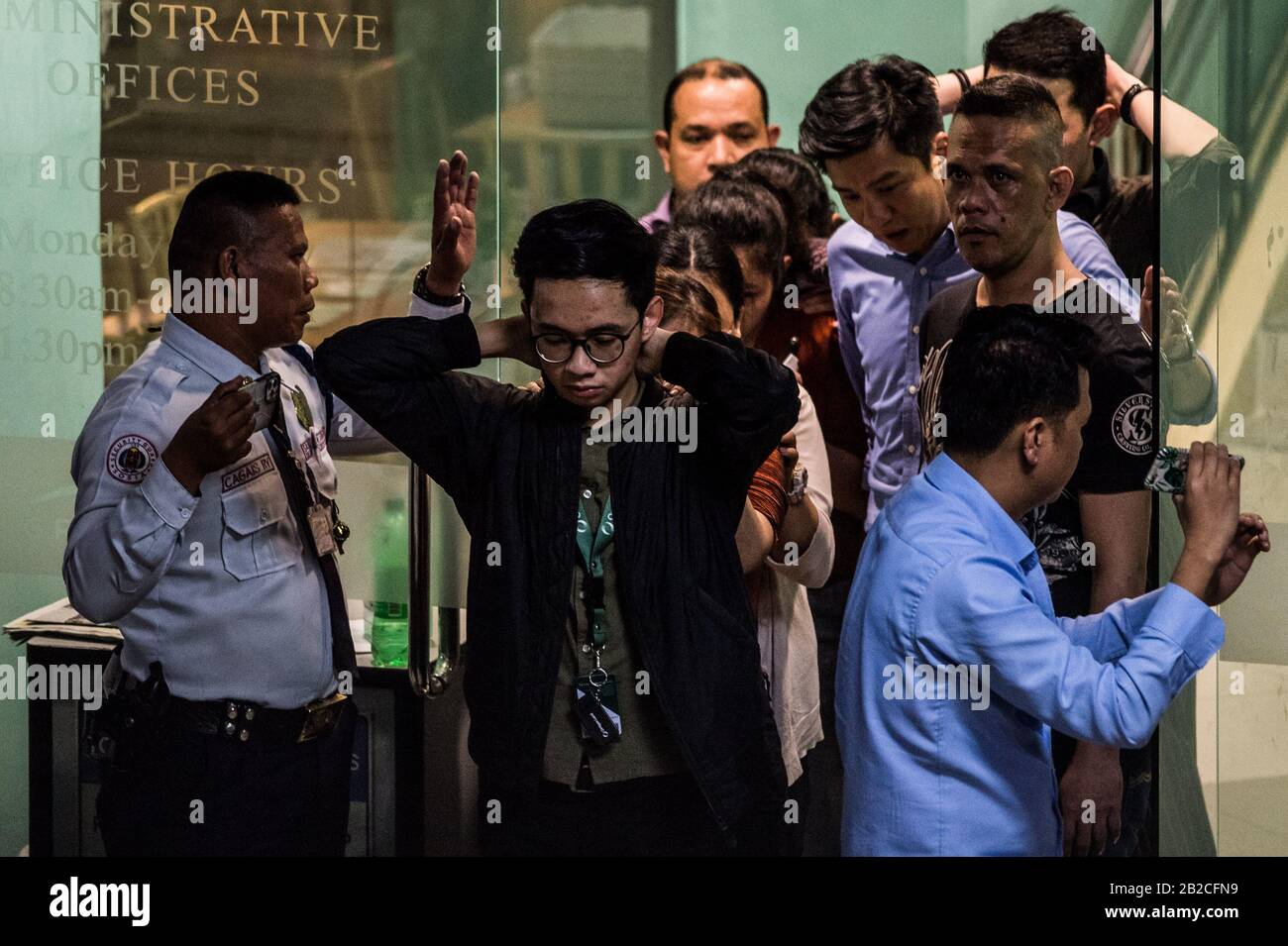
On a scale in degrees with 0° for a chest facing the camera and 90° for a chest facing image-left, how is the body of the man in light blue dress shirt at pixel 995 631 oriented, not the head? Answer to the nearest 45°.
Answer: approximately 225°

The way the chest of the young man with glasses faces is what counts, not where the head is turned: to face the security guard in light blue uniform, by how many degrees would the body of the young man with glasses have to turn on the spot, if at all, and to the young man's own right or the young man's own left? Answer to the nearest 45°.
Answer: approximately 90° to the young man's own right

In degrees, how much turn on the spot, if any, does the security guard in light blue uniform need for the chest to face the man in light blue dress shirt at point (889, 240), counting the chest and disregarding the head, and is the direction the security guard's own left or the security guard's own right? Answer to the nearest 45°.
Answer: approximately 45° to the security guard's own left

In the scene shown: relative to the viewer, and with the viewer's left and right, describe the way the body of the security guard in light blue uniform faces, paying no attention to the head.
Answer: facing the viewer and to the right of the viewer

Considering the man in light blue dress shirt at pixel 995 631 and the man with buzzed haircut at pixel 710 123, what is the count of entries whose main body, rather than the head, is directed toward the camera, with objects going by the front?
1

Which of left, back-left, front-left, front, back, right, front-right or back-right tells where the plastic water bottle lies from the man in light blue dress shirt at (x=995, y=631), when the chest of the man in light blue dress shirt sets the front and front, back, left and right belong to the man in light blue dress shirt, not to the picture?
left

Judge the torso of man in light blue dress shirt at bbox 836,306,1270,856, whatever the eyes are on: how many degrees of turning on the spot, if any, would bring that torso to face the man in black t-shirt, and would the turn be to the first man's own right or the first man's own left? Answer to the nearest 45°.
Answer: approximately 45° to the first man's own left

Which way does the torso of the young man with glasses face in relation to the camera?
toward the camera

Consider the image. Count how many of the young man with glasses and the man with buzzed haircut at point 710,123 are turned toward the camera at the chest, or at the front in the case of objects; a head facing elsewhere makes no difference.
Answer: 2

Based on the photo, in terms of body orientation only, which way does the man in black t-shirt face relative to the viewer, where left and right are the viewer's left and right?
facing the viewer and to the left of the viewer

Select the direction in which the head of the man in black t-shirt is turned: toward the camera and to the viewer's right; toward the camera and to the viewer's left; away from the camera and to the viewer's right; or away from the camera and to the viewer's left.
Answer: toward the camera and to the viewer's left

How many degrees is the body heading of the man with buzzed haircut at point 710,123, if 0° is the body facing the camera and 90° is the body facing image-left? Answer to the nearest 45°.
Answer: approximately 0°

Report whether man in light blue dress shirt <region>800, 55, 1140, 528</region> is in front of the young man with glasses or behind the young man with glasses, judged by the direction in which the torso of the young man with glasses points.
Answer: behind
